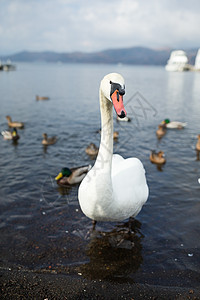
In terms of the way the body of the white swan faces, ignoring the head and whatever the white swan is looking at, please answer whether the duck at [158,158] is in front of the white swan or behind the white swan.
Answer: behind

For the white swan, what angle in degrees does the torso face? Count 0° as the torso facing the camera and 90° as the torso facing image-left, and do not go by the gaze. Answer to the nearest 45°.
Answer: approximately 45°

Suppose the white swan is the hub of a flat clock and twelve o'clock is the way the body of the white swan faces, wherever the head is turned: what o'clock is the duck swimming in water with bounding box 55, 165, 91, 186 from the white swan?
The duck swimming in water is roughly at 4 o'clock from the white swan.
